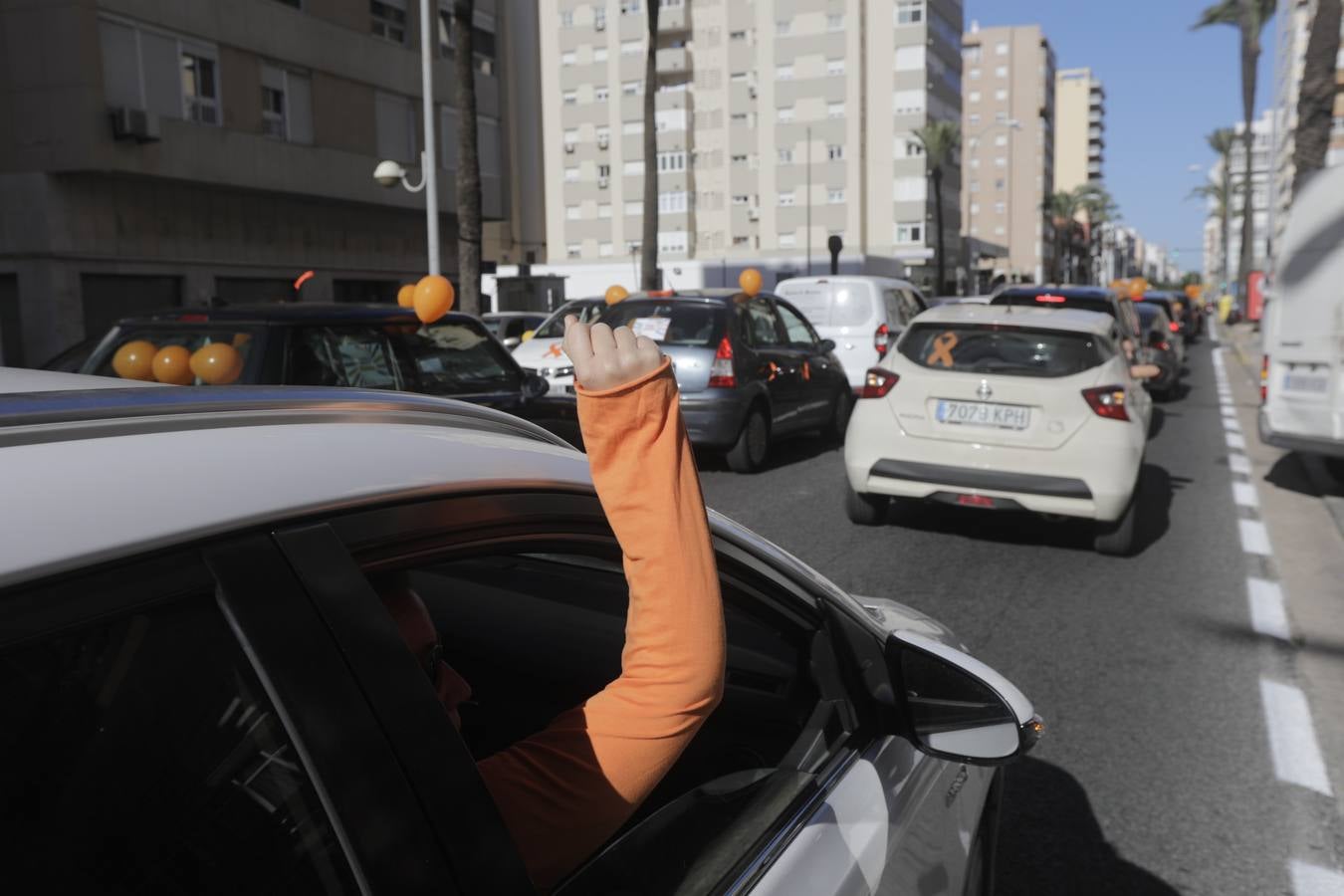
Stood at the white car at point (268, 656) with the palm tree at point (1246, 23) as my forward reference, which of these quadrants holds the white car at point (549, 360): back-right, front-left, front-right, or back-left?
front-left

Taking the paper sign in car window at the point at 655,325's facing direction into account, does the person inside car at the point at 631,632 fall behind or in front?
in front

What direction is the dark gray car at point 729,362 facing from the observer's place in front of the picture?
facing away from the viewer and to the right of the viewer

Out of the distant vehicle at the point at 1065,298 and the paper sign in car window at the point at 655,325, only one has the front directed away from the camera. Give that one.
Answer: the distant vehicle

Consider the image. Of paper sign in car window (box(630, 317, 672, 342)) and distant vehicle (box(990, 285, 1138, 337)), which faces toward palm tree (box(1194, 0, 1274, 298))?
the distant vehicle

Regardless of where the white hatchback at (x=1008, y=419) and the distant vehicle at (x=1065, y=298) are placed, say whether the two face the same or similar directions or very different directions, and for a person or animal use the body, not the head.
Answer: same or similar directions

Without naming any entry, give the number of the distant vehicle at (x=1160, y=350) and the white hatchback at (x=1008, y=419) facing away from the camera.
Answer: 2

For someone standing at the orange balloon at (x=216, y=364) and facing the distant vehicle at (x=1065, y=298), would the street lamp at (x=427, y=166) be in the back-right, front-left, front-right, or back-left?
front-left

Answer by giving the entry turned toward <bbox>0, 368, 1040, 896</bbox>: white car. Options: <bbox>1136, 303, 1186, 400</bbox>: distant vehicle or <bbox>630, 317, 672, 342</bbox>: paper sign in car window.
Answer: the paper sign in car window

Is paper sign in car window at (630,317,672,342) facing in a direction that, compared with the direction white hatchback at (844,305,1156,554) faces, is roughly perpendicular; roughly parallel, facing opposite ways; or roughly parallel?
roughly parallel, facing opposite ways

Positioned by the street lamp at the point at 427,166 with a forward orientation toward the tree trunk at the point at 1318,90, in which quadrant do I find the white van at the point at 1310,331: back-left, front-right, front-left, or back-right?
front-right

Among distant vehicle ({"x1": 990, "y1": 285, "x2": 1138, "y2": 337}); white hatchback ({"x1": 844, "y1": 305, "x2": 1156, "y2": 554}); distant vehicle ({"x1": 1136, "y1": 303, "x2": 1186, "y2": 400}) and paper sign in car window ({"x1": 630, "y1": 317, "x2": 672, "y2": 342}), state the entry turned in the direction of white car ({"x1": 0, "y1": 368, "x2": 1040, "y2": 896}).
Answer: the paper sign in car window

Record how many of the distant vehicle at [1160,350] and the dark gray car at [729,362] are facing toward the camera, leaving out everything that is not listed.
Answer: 0

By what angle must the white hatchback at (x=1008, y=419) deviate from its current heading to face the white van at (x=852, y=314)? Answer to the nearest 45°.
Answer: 0° — it already faces it

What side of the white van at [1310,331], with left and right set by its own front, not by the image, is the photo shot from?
back

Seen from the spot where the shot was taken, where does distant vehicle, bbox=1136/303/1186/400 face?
facing away from the viewer

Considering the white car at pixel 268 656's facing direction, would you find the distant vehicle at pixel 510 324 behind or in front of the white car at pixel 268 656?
in front

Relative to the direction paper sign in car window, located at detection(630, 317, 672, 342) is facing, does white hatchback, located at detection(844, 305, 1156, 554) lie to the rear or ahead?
ahead

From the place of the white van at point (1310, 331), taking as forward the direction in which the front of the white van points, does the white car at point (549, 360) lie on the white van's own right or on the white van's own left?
on the white van's own left

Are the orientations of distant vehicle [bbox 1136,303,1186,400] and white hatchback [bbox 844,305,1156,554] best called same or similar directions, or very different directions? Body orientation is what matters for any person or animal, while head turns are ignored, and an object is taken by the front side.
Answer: same or similar directions

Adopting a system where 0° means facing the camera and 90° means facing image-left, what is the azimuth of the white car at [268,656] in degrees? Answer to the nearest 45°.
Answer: approximately 225°

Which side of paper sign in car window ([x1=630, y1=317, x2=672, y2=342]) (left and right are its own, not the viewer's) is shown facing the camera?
front

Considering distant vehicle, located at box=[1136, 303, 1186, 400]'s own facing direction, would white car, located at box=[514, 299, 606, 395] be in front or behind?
behind
